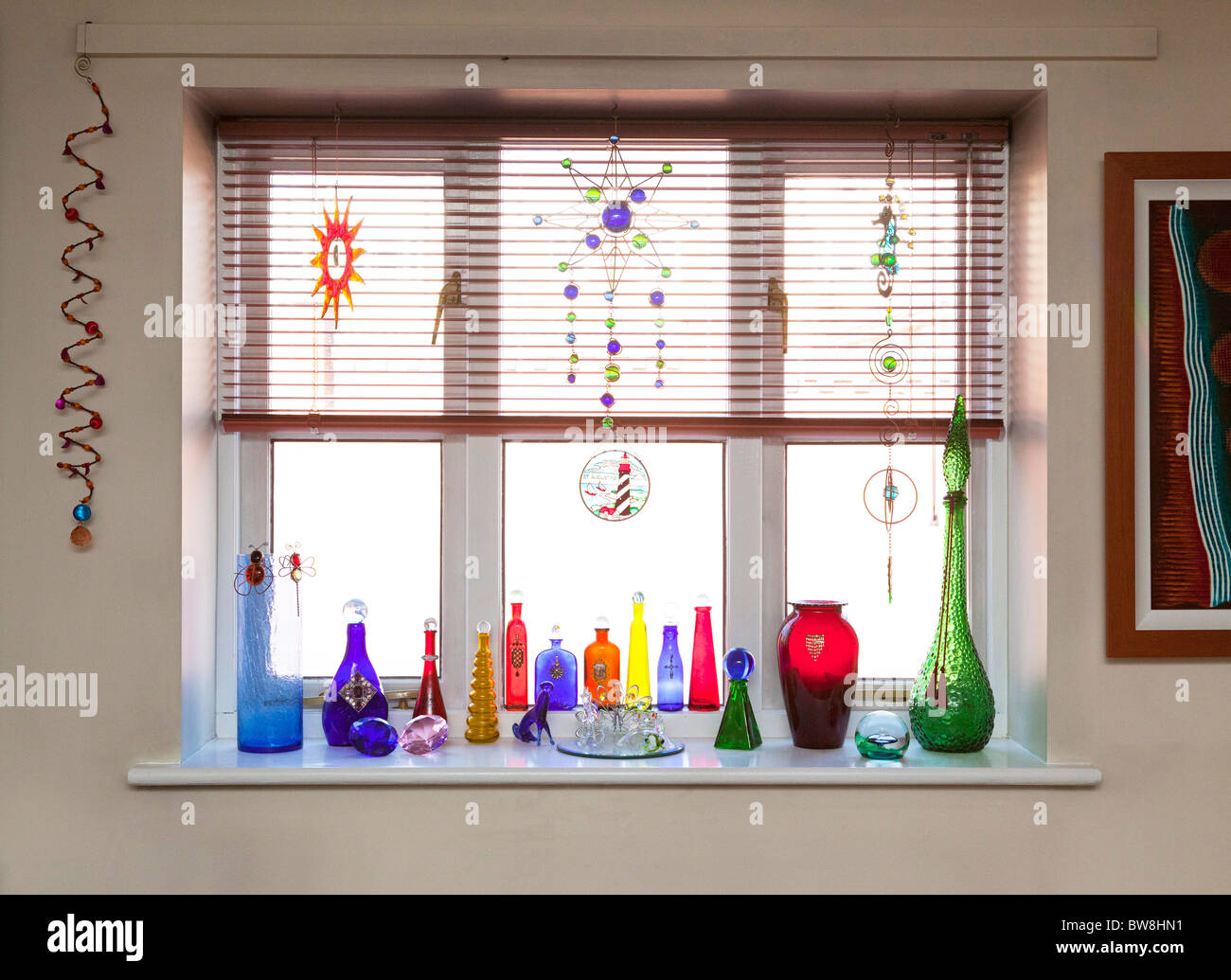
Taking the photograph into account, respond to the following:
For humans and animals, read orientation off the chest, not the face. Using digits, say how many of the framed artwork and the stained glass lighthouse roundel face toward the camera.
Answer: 2

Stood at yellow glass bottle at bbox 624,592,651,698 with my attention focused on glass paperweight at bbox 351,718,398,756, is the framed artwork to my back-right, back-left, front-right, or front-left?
back-left

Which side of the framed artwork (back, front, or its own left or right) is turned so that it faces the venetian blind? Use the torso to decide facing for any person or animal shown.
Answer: right

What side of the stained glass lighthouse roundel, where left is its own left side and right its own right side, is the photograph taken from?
front

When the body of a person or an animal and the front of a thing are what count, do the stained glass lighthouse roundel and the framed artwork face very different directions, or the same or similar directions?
same or similar directions

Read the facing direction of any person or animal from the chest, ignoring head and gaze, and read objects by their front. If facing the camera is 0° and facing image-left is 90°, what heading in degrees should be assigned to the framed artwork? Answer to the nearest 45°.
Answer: approximately 0°
